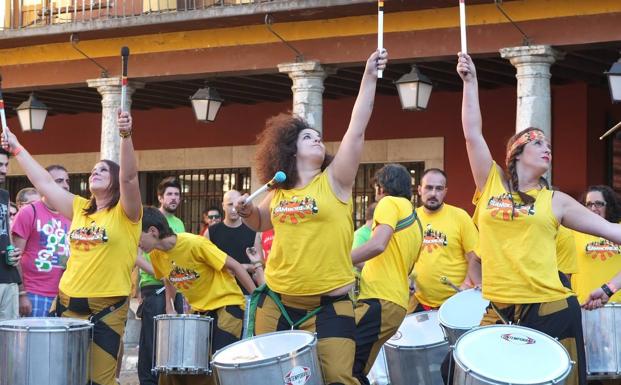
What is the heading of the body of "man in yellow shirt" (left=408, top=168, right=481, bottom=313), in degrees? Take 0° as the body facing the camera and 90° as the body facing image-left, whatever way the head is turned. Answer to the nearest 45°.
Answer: approximately 0°

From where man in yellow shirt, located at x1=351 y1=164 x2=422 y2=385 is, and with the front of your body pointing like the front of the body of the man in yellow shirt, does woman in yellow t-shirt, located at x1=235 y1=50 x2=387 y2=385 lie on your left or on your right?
on your left

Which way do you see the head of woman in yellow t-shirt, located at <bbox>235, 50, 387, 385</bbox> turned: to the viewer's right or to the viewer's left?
to the viewer's right

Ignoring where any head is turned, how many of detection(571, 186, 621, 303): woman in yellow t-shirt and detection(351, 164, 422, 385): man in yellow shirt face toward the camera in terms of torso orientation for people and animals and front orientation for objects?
1

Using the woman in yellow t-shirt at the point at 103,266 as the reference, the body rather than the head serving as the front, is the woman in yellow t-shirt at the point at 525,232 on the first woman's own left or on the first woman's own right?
on the first woman's own left

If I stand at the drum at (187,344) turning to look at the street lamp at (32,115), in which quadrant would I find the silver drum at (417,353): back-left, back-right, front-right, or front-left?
back-right

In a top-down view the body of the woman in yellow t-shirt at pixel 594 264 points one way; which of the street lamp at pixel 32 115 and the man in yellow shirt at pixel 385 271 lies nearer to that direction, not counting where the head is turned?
the man in yellow shirt

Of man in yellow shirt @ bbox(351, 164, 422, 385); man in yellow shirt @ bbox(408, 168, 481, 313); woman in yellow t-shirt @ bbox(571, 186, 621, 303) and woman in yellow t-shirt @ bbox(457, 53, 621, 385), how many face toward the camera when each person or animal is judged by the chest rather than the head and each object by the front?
3

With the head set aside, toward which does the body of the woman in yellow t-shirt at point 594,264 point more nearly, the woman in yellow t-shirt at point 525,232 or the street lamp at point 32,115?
the woman in yellow t-shirt
